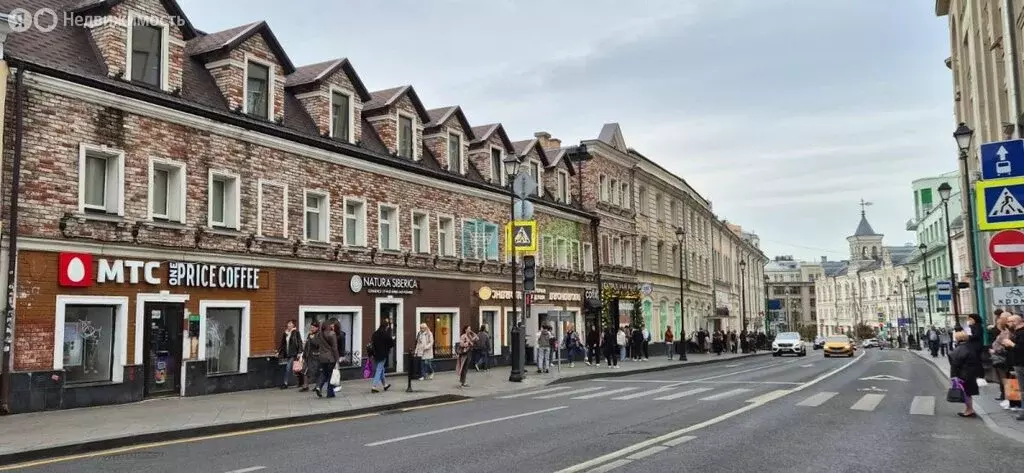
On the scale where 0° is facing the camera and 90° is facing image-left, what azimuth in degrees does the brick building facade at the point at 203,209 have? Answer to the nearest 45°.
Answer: approximately 315°

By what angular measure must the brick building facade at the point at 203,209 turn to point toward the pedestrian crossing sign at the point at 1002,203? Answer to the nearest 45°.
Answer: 0° — it already faces it

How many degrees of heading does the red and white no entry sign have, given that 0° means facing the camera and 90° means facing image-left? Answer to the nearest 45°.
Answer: approximately 0°

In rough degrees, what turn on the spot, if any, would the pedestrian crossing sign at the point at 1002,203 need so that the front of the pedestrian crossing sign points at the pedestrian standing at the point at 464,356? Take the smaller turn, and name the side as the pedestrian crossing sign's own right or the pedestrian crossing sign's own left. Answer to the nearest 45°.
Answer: approximately 90° to the pedestrian crossing sign's own right

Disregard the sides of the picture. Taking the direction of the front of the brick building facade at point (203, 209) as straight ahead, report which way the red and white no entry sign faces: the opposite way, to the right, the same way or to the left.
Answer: to the right

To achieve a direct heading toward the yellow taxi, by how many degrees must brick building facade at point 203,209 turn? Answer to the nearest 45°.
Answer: approximately 90° to its left
